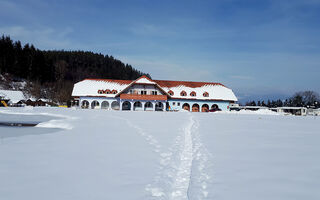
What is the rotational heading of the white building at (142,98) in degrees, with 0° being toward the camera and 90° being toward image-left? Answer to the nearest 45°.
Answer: approximately 0°
